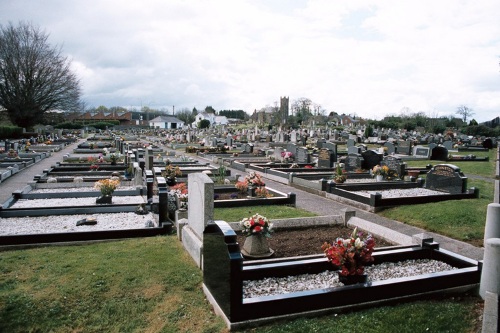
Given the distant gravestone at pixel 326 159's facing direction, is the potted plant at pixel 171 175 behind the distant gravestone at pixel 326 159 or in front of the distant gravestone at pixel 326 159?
in front

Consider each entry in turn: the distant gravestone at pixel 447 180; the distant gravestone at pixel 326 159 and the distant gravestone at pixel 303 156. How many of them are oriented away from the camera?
0

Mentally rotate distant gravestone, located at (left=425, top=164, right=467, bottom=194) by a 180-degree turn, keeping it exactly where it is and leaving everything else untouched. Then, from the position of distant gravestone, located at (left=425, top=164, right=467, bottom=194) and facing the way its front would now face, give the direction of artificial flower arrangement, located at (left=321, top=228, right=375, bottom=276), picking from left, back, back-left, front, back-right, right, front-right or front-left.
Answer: back-right

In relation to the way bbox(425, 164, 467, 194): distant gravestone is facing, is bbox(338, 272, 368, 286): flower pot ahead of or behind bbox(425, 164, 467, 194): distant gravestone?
ahead

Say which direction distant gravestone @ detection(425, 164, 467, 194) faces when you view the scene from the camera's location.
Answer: facing the viewer and to the left of the viewer

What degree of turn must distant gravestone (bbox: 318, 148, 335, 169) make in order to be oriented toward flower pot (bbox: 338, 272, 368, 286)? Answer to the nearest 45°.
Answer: approximately 45° to its left

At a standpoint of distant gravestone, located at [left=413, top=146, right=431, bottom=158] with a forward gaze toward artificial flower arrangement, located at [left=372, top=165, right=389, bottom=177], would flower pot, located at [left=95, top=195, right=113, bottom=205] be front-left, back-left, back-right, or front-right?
front-right

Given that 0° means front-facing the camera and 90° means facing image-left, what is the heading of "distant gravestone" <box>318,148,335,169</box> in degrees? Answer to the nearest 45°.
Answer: approximately 45°
